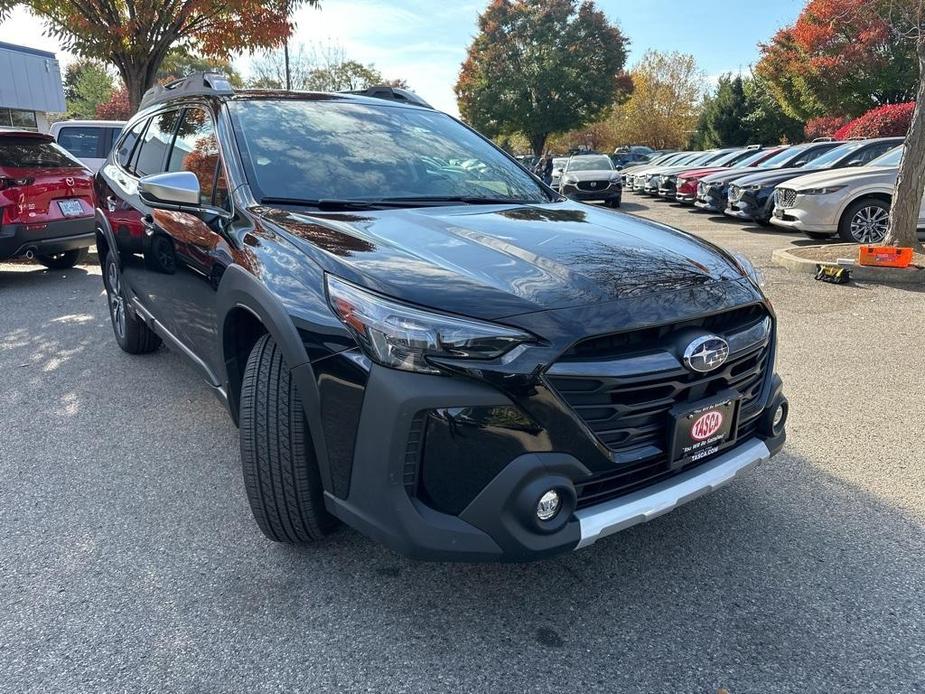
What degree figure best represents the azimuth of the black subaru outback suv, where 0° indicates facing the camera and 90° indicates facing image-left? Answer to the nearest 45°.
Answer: approximately 315°

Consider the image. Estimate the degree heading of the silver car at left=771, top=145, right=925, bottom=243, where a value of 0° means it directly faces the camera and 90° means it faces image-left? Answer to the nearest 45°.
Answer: approximately 45°

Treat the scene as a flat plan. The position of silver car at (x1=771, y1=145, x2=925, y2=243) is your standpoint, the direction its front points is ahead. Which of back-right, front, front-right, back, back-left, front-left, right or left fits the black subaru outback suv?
front-left

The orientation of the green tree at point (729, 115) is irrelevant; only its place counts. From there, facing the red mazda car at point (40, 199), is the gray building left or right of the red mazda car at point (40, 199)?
right

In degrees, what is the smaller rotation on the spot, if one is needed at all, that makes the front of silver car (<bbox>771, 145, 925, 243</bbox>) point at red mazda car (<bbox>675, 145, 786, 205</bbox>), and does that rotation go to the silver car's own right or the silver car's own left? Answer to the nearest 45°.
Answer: approximately 90° to the silver car's own right

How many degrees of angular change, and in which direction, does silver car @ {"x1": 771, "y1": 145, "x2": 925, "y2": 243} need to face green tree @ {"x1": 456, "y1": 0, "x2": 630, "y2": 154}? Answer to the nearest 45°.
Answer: approximately 90° to its right

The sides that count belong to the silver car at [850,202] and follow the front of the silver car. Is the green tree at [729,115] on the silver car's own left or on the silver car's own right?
on the silver car's own right

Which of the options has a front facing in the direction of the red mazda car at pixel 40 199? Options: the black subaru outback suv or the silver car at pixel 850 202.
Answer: the silver car

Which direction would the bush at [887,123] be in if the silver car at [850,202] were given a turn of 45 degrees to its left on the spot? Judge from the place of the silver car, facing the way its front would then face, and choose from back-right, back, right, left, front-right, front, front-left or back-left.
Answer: back

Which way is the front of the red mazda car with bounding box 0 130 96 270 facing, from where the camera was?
facing away from the viewer and to the left of the viewer

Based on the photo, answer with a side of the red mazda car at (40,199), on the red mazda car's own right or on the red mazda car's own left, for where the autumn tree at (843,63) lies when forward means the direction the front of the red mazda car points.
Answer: on the red mazda car's own right

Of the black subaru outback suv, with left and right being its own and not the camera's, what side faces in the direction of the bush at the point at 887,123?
left
